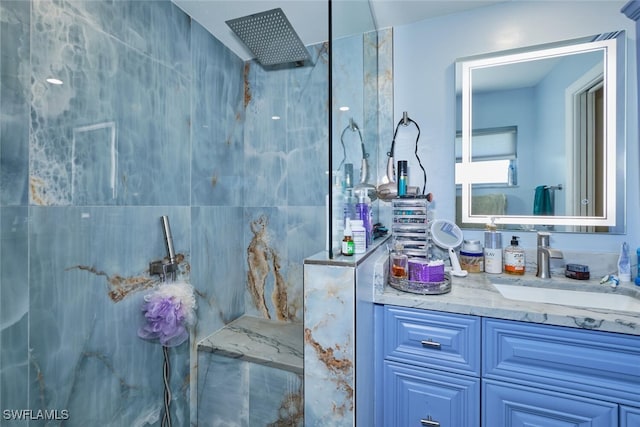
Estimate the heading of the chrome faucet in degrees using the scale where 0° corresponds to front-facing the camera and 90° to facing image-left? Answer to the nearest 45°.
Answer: approximately 315°

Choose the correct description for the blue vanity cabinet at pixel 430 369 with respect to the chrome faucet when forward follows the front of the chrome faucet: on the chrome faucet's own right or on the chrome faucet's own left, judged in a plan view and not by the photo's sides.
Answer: on the chrome faucet's own right

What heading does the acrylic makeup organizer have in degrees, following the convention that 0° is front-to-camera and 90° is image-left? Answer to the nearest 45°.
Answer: approximately 0°

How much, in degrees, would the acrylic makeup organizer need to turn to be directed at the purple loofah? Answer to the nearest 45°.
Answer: approximately 45° to its right

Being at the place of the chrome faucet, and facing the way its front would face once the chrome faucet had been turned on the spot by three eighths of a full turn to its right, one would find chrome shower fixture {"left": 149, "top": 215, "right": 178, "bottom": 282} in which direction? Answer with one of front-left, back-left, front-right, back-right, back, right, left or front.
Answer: front-left

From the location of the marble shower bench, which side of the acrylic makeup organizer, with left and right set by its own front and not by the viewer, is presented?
right

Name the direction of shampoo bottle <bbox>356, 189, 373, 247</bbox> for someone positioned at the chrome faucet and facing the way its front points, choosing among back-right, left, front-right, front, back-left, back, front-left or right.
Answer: right
